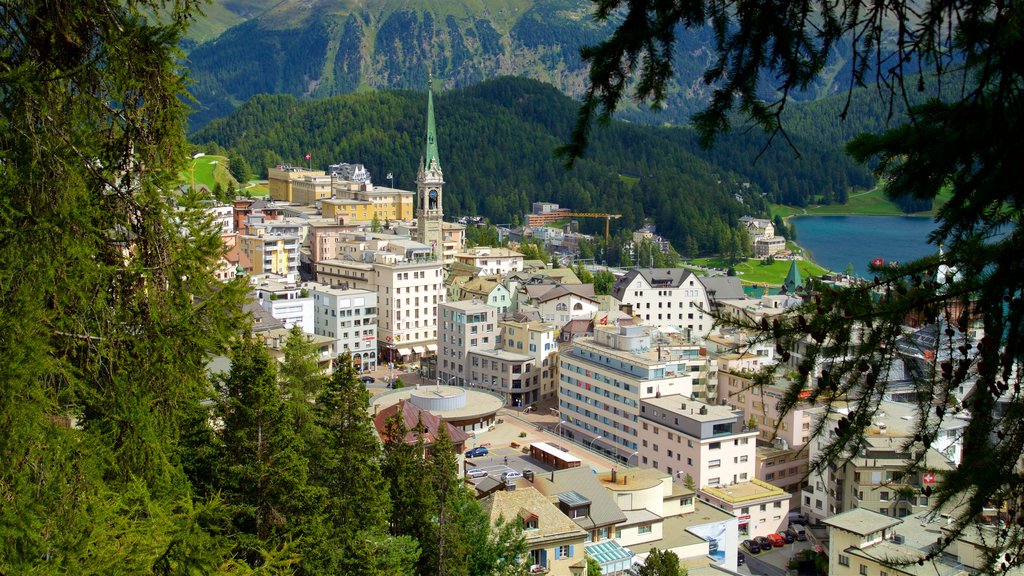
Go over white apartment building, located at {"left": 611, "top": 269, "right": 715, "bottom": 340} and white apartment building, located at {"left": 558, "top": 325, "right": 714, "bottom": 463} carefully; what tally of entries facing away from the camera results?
0

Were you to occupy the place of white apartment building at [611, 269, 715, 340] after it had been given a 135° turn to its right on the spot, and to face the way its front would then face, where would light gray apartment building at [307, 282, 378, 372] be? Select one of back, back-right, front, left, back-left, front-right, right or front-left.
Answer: left

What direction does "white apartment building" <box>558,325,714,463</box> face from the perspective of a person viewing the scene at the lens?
facing the viewer and to the left of the viewer

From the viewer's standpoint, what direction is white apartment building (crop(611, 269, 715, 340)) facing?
toward the camera

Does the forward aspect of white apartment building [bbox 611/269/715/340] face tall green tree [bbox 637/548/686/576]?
yes

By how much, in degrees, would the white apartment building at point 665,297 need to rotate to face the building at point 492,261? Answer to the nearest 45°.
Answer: approximately 135° to its right

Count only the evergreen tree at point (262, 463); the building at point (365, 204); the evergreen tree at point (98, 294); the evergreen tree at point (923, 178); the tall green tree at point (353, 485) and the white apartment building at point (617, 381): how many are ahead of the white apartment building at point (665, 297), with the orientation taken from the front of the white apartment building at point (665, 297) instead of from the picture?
5

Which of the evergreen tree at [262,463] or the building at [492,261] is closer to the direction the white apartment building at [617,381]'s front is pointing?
the evergreen tree

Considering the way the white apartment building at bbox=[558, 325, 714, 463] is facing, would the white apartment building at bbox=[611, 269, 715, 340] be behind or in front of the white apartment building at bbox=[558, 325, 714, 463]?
behind

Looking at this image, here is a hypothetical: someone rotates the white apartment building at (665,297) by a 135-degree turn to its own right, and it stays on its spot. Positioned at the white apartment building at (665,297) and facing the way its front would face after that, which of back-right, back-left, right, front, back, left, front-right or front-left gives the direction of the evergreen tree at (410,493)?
back-left

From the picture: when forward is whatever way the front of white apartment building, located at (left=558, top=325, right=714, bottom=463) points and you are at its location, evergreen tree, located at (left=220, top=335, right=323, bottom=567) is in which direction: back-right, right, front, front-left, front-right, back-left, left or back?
front-left

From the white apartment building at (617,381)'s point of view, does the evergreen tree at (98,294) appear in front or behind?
in front

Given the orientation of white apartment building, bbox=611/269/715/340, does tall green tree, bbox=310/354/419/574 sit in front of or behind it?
in front

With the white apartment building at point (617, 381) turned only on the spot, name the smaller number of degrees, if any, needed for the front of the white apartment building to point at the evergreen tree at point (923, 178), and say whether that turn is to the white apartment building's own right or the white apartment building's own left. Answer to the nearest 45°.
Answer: approximately 45° to the white apartment building's own left

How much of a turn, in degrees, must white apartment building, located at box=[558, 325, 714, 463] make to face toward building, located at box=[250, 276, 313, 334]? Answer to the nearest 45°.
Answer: approximately 90° to its right

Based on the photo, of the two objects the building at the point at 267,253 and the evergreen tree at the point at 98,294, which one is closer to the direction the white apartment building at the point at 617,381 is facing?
the evergreen tree
